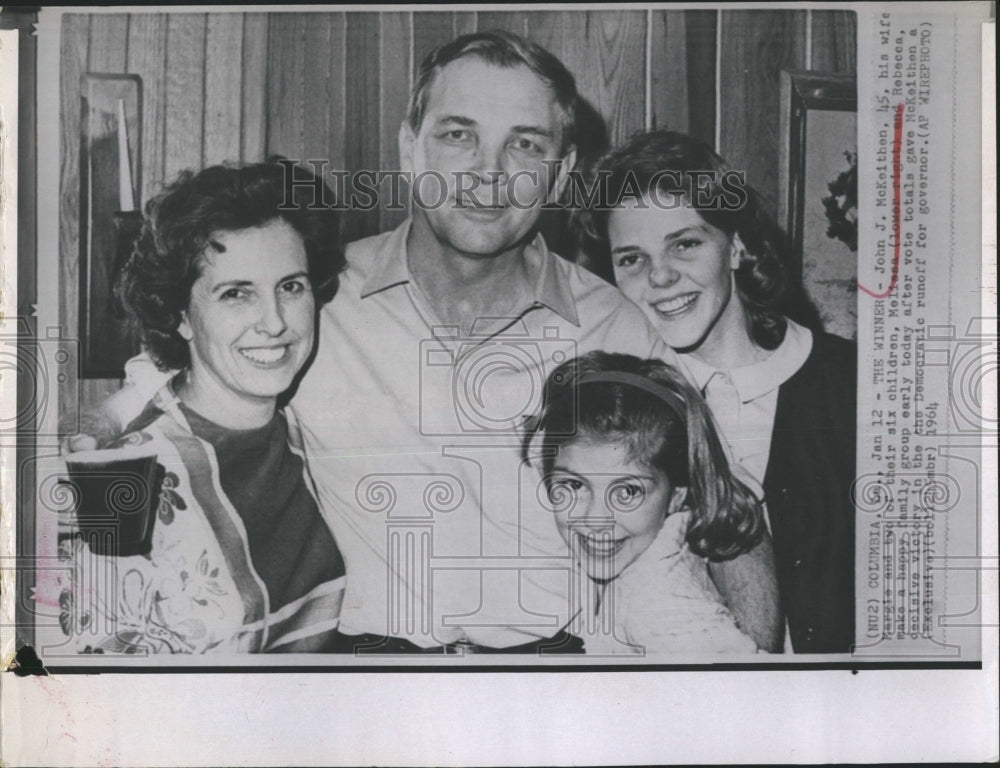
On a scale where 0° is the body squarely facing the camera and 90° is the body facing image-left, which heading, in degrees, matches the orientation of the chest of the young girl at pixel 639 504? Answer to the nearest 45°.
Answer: approximately 45°
